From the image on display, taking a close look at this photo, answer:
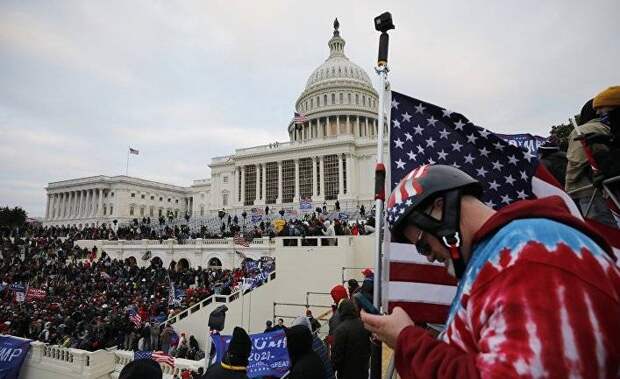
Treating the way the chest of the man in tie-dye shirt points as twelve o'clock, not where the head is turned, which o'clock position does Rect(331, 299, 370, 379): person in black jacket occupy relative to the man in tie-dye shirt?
The person in black jacket is roughly at 2 o'clock from the man in tie-dye shirt.

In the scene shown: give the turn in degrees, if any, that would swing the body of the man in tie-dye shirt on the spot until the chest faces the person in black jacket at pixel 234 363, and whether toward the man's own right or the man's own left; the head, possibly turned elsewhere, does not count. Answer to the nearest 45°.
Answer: approximately 45° to the man's own right

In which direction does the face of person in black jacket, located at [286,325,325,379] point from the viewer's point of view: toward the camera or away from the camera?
away from the camera

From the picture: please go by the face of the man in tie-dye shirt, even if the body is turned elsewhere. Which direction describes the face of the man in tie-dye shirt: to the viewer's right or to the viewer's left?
to the viewer's left

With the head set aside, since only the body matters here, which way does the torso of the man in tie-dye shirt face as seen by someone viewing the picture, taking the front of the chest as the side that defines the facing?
to the viewer's left

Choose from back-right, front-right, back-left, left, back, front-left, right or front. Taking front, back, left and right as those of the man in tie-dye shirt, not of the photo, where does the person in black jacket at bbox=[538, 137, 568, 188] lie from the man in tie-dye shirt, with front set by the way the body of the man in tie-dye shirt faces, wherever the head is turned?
right

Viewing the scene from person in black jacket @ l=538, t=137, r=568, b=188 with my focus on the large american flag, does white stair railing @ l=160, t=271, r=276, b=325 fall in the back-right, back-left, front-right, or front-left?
back-right

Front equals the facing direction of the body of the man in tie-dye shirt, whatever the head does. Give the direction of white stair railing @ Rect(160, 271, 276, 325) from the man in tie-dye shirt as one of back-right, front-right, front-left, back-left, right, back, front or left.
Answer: front-right

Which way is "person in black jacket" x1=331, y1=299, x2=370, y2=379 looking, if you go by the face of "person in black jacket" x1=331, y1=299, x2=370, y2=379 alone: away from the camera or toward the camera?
away from the camera

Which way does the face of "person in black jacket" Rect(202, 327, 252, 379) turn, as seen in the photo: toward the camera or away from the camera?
away from the camera

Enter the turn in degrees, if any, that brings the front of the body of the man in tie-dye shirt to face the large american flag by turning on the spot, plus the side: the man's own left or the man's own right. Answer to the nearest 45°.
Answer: approximately 90° to the man's own right

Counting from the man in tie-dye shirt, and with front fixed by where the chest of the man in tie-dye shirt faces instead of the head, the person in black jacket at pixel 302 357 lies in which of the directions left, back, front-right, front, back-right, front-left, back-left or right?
front-right
